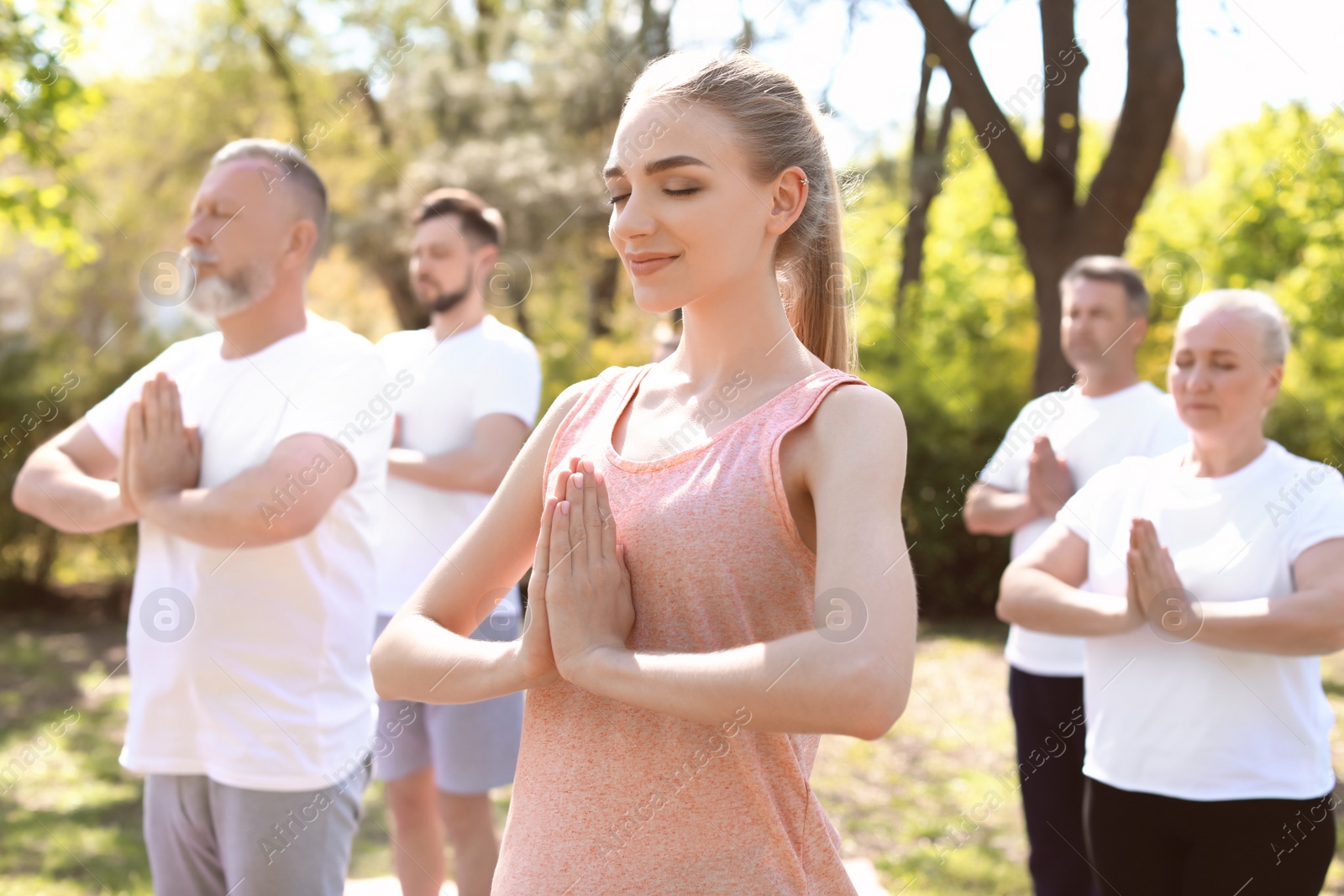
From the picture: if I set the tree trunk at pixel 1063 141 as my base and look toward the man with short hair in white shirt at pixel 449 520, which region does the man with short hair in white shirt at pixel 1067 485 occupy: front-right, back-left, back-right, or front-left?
front-left

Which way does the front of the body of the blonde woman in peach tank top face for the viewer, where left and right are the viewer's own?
facing the viewer and to the left of the viewer

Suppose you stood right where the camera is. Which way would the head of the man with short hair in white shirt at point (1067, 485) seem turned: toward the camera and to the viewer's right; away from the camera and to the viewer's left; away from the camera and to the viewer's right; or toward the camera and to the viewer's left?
toward the camera and to the viewer's left

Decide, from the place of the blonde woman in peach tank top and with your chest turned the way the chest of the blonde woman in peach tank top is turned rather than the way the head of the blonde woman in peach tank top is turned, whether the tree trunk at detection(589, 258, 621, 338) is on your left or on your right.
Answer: on your right

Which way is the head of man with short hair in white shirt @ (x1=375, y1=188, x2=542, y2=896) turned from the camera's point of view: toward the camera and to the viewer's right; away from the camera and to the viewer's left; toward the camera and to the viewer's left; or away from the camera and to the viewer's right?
toward the camera and to the viewer's left

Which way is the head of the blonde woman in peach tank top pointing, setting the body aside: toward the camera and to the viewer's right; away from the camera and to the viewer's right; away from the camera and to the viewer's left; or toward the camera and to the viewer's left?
toward the camera and to the viewer's left

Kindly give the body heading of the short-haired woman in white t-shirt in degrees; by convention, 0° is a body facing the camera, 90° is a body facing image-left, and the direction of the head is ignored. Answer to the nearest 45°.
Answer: approximately 45°

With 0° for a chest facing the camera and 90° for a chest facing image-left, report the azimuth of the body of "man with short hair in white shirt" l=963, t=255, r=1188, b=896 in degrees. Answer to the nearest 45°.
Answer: approximately 45°

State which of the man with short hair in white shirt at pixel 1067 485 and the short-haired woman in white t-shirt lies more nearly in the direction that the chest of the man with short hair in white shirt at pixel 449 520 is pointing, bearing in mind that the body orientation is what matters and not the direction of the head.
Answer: the short-haired woman in white t-shirt

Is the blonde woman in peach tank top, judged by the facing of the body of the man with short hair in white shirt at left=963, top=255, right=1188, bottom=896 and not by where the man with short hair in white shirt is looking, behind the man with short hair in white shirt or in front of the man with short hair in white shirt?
in front

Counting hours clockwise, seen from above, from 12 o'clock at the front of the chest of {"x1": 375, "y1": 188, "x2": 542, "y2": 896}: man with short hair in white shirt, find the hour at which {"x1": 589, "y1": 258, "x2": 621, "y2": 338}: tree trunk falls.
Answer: The tree trunk is roughly at 5 o'clock from the man with short hair in white shirt.
